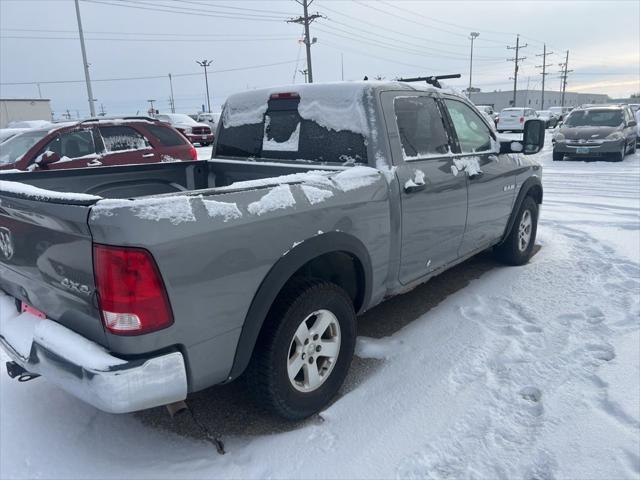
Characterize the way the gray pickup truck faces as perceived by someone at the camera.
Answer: facing away from the viewer and to the right of the viewer

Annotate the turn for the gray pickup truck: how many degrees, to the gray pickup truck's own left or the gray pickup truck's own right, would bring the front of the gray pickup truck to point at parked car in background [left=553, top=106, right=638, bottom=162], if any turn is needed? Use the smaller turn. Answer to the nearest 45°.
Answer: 0° — it already faces it

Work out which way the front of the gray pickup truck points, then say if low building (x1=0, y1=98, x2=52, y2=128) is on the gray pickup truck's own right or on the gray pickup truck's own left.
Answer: on the gray pickup truck's own left

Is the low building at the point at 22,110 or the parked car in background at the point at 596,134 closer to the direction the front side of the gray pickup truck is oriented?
the parked car in background

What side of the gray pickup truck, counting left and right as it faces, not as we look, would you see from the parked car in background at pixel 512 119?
front

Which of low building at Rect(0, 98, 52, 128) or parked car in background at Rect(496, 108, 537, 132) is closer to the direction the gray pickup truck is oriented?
the parked car in background

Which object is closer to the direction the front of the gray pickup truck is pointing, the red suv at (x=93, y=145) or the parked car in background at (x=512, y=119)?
the parked car in background

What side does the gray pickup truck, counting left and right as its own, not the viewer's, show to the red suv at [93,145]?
left
